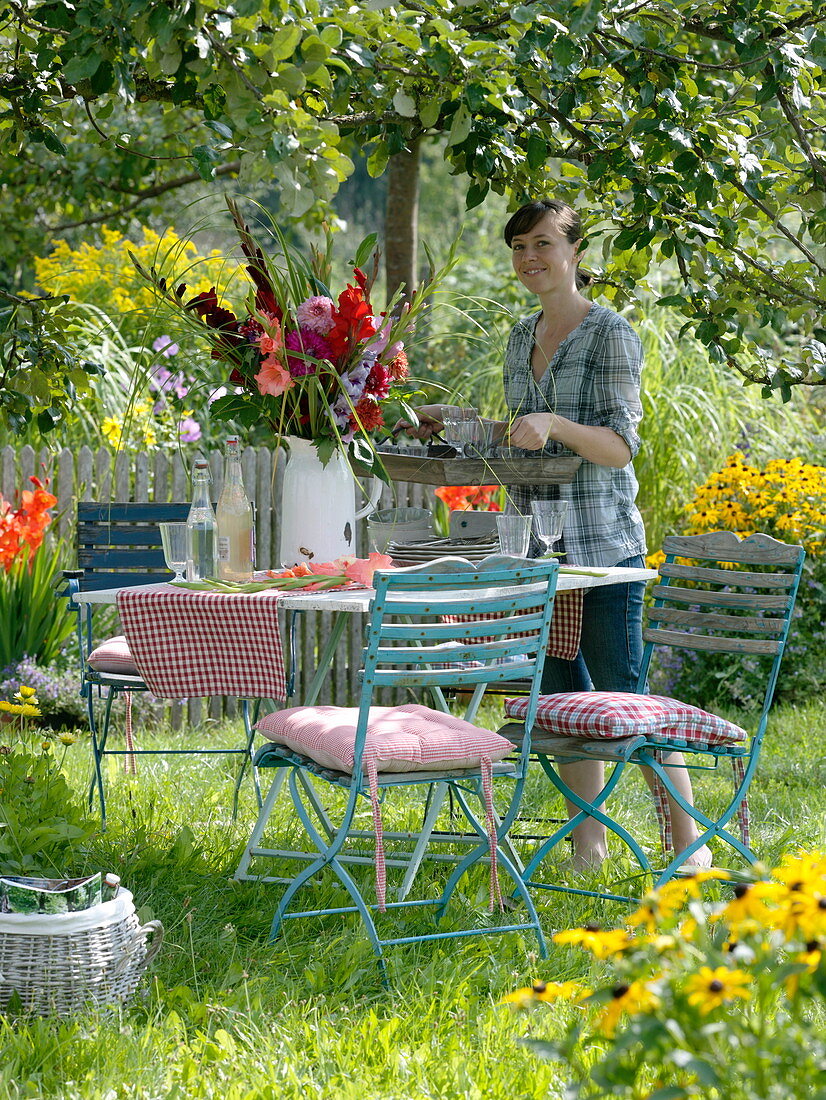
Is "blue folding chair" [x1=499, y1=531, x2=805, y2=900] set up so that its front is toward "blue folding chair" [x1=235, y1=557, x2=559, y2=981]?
yes

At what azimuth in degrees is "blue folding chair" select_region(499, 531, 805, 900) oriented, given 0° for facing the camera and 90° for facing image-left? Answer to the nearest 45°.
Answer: approximately 45°

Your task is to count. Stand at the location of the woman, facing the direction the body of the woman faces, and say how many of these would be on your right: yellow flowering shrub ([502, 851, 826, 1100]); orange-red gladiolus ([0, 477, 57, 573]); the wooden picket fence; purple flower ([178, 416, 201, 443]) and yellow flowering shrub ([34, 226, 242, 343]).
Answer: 4

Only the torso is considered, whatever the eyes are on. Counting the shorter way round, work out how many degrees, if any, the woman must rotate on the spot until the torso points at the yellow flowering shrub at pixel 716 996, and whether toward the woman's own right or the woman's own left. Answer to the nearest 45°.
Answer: approximately 45° to the woman's own left

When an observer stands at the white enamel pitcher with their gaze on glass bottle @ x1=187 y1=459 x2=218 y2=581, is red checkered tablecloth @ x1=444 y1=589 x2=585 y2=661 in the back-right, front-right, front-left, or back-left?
back-left
